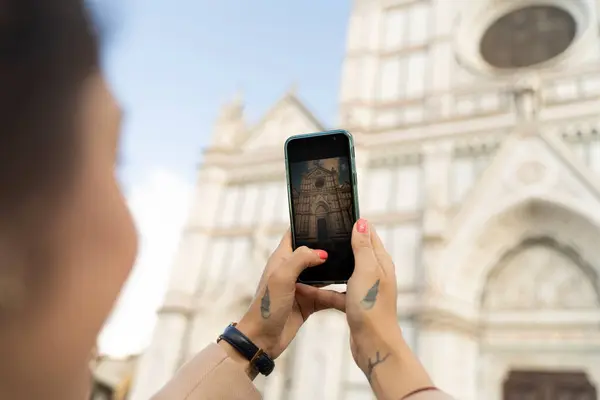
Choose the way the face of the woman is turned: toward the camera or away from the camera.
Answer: away from the camera

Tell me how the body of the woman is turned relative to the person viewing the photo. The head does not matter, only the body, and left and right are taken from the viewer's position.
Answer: facing away from the viewer and to the right of the viewer
